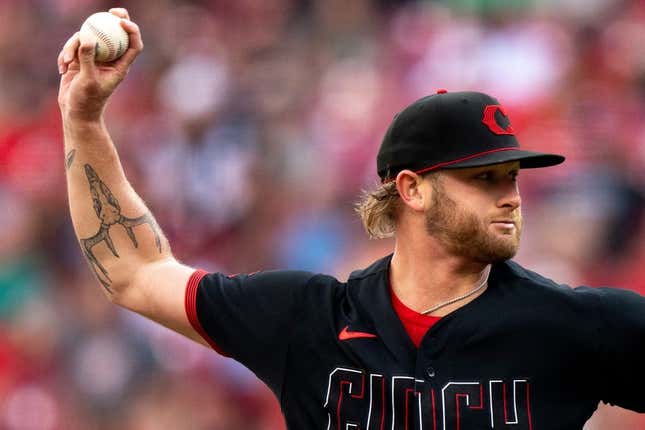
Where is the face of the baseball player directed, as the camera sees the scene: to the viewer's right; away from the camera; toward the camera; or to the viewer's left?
to the viewer's right

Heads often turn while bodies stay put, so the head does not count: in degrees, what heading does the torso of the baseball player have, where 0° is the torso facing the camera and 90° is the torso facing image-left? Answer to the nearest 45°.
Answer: approximately 0°
